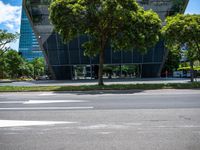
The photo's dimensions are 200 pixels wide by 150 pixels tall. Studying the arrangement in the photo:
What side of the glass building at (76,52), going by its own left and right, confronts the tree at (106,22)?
front

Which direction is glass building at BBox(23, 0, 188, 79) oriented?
toward the camera

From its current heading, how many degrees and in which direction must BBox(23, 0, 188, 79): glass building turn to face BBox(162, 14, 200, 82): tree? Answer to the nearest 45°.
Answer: approximately 45° to its left

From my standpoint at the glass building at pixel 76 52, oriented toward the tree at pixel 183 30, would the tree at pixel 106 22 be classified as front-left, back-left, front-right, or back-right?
front-right

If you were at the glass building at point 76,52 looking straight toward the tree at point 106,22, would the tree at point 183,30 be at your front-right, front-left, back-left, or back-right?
front-left
